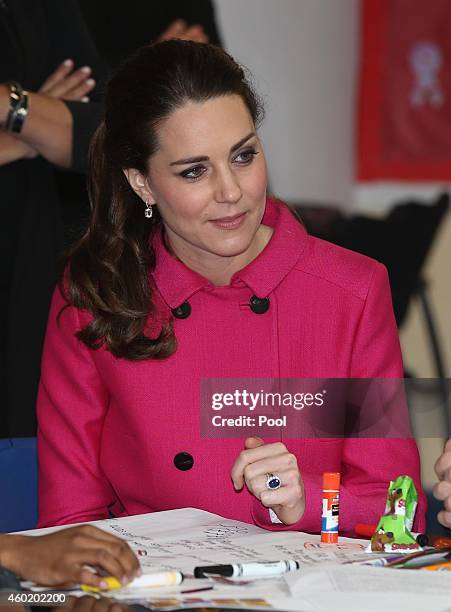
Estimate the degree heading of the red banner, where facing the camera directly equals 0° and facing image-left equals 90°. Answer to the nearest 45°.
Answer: approximately 0°

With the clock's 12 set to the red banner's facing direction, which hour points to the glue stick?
The glue stick is roughly at 12 o'clock from the red banner.

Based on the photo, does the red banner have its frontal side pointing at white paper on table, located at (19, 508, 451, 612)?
yes

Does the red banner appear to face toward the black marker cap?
yes

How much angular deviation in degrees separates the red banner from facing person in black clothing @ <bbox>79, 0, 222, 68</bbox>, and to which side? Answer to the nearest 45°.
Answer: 0° — it already faces them

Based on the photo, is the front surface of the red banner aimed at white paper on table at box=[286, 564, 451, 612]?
yes

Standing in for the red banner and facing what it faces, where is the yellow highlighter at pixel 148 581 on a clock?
The yellow highlighter is roughly at 12 o'clock from the red banner.

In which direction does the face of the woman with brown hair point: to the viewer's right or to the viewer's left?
to the viewer's right
